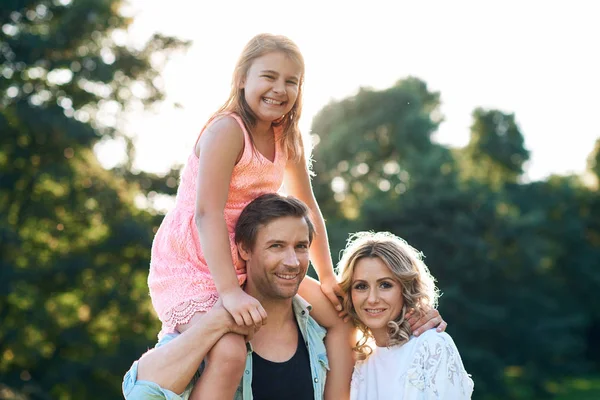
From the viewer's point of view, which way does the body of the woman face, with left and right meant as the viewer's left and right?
facing the viewer and to the left of the viewer

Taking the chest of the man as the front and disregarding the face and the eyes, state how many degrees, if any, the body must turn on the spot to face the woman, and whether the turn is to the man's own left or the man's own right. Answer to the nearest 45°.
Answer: approximately 45° to the man's own left

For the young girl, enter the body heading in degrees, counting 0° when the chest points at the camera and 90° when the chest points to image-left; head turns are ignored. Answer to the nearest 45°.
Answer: approximately 315°

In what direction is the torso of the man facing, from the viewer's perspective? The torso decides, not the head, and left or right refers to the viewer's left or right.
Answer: facing the viewer and to the right of the viewer

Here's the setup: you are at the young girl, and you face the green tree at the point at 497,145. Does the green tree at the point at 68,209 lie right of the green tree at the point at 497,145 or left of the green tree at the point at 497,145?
left

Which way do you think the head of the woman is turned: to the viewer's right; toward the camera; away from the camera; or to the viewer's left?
toward the camera

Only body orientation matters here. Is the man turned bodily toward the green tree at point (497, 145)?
no

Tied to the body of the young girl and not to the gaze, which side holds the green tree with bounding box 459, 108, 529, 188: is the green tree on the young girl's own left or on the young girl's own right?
on the young girl's own left

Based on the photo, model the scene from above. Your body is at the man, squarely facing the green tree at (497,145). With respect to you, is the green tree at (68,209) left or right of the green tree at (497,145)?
left

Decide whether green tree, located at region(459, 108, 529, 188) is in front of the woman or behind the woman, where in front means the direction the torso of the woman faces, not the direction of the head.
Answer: behind

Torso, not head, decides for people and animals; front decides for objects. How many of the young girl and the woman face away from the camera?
0

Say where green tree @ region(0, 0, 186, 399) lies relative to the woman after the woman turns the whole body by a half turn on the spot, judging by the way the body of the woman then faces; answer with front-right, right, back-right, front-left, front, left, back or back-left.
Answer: left
